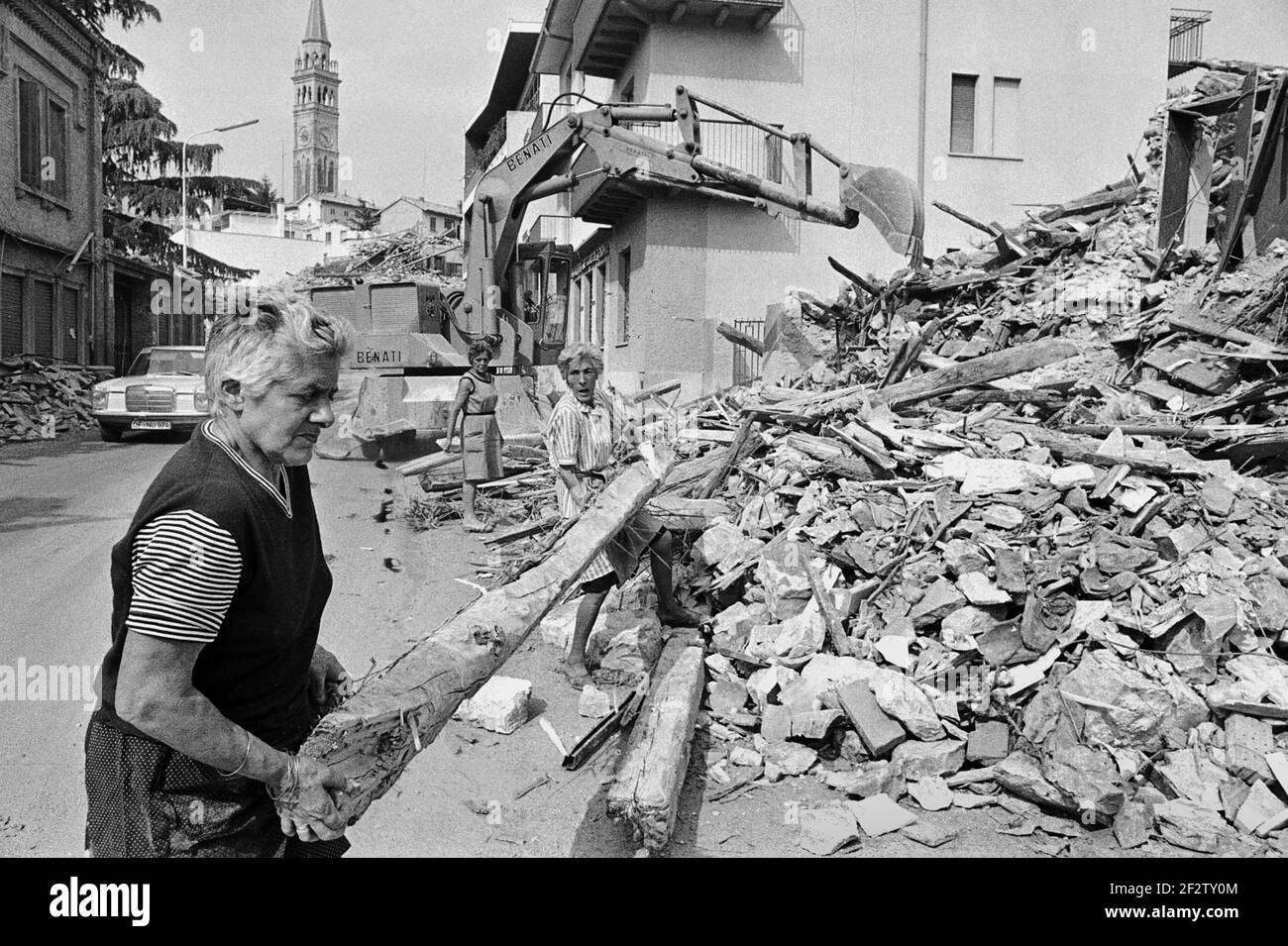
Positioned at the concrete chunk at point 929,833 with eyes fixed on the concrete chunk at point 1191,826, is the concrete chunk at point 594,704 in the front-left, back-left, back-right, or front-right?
back-left

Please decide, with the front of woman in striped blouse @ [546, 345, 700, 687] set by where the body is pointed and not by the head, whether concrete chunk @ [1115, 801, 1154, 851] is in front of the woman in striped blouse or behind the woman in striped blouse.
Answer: in front

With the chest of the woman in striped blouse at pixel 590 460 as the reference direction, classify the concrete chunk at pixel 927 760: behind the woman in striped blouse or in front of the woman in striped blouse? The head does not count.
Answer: in front

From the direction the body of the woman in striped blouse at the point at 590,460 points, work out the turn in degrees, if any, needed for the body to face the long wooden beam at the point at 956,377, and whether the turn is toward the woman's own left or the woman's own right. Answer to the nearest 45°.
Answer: approximately 90° to the woman's own left

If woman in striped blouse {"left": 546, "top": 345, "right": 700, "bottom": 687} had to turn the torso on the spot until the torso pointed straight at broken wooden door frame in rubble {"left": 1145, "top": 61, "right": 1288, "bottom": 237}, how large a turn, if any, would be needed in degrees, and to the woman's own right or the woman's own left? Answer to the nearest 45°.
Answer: approximately 90° to the woman's own left

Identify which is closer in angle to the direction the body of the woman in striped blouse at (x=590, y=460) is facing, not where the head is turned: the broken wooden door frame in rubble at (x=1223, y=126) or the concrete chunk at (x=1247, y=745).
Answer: the concrete chunk

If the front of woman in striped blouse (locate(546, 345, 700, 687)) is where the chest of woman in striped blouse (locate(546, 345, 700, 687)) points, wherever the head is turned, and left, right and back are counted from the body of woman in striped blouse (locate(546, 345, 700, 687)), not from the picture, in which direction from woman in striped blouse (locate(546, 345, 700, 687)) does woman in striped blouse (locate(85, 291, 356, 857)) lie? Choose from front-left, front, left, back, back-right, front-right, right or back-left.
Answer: front-right

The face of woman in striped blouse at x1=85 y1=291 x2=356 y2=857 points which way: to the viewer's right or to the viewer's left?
to the viewer's right

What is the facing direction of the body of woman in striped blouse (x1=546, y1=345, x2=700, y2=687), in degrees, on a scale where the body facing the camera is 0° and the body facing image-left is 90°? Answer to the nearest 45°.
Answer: approximately 315°
